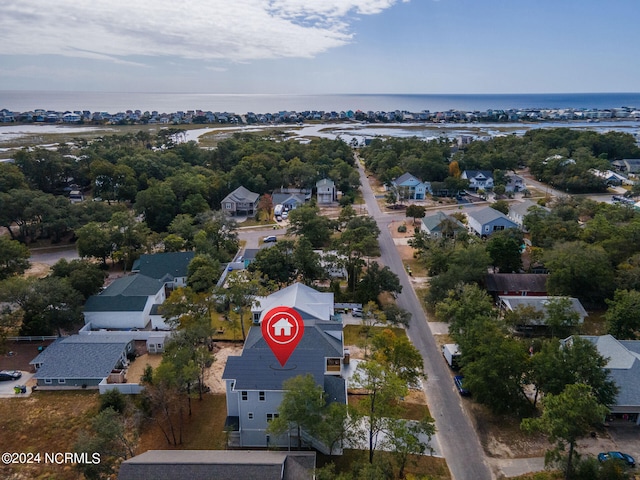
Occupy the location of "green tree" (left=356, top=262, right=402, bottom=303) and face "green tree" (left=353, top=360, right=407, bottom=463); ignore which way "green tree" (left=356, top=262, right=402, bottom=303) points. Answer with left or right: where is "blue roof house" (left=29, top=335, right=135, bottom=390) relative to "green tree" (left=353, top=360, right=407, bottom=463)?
right

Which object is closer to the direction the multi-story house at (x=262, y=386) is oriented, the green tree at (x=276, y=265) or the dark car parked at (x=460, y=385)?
the dark car parked

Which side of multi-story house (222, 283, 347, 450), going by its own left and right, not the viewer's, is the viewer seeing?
right

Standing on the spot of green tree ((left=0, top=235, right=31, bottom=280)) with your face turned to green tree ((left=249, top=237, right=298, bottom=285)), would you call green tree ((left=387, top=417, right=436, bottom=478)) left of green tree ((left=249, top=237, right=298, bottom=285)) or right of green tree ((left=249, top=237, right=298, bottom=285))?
right

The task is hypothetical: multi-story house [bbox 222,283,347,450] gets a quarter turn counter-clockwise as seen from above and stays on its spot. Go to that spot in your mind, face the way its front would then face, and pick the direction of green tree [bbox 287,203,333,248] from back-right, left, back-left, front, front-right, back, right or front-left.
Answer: front

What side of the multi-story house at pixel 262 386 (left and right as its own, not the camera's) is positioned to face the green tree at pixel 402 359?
front

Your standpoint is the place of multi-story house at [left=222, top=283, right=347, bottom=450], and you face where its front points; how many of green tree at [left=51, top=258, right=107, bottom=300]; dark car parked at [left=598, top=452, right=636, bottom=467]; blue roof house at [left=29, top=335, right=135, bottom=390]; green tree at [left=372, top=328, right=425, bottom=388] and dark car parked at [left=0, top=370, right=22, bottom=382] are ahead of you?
2
